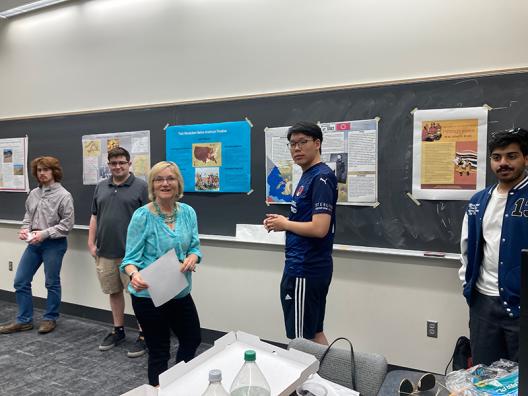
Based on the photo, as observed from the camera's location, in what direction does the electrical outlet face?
facing the viewer

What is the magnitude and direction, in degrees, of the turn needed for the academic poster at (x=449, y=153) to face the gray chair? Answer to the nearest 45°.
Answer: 0° — it already faces it

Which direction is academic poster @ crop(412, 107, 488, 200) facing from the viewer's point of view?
toward the camera

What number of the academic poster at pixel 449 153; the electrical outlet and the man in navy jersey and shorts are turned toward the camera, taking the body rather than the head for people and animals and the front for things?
2

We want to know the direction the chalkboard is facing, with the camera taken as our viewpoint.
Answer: facing the viewer and to the left of the viewer

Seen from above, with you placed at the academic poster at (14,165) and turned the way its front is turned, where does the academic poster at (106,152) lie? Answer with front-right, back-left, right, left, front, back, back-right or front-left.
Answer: left

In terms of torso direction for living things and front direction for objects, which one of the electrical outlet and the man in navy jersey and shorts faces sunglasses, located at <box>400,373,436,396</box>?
the electrical outlet

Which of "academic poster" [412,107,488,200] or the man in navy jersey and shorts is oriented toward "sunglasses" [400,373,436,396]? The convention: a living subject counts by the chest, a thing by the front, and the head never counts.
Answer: the academic poster

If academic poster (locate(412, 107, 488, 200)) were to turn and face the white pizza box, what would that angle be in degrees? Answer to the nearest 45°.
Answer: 0° — it already faces it

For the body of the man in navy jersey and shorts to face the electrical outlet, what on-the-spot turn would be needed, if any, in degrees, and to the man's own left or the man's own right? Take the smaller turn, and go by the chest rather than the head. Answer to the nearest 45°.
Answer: approximately 135° to the man's own right

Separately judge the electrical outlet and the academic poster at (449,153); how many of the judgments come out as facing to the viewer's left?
0

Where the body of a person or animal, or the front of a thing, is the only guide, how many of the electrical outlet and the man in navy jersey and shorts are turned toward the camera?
1
